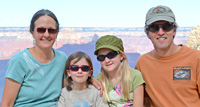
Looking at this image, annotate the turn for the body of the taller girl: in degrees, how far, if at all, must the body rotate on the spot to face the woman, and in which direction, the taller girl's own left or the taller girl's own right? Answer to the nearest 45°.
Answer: approximately 45° to the taller girl's own right

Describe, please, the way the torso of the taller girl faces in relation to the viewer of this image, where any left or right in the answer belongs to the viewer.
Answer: facing the viewer and to the left of the viewer

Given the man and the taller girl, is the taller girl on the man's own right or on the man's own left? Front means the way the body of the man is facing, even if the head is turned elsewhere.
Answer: on the man's own right

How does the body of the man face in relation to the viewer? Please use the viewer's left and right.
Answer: facing the viewer

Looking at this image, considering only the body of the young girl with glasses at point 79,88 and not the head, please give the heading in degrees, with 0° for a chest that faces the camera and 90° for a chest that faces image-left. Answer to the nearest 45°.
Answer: approximately 0°

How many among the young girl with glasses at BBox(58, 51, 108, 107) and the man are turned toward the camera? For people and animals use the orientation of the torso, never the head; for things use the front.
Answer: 2

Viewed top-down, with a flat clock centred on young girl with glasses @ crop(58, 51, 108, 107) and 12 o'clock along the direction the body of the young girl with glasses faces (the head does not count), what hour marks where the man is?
The man is roughly at 9 o'clock from the young girl with glasses.

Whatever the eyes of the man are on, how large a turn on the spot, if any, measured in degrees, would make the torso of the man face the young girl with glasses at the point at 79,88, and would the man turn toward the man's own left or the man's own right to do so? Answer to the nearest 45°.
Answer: approximately 90° to the man's own right
